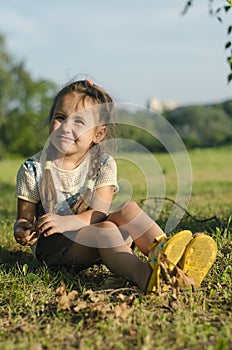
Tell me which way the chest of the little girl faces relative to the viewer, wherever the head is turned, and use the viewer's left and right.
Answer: facing the viewer and to the right of the viewer

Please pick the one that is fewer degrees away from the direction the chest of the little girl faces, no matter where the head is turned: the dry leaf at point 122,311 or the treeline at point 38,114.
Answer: the dry leaf

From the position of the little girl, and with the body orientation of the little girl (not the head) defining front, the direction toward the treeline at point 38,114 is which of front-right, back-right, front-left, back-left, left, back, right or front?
back-left

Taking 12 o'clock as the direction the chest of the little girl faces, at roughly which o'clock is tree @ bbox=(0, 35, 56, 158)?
The tree is roughly at 7 o'clock from the little girl.

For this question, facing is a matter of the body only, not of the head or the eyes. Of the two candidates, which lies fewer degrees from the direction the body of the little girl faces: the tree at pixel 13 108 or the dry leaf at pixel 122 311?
the dry leaf

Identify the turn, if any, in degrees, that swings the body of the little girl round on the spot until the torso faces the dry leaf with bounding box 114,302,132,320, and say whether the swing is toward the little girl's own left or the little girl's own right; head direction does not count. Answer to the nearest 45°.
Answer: approximately 45° to the little girl's own right
